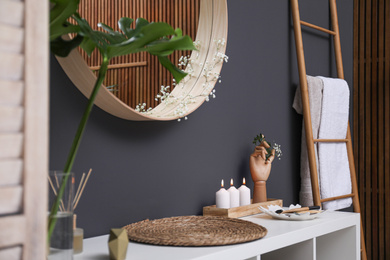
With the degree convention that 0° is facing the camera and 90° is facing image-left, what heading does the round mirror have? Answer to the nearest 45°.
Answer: approximately 315°

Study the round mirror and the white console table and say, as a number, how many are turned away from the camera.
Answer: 0

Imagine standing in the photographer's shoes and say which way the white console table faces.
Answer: facing the viewer and to the right of the viewer

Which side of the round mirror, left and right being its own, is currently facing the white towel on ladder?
left

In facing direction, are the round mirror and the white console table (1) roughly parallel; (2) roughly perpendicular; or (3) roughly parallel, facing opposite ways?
roughly parallel

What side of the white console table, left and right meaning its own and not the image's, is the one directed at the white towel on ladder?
left
